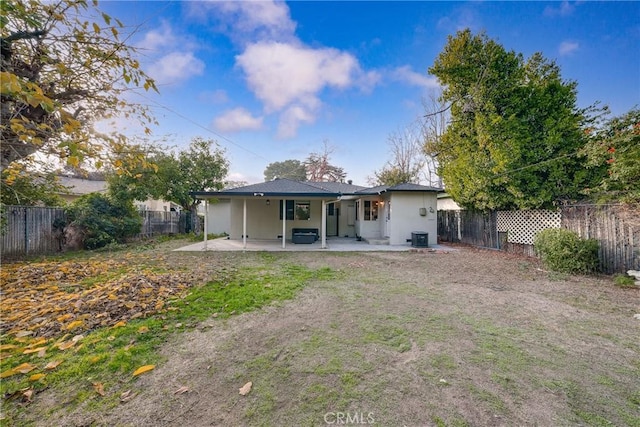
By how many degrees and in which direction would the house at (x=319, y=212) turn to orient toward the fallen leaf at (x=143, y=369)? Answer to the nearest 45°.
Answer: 0° — it already faces it

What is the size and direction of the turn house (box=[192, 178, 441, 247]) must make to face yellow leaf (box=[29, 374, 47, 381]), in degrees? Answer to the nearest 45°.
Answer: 0° — it already faces it

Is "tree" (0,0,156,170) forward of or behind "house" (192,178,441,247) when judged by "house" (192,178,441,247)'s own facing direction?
forward
